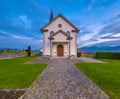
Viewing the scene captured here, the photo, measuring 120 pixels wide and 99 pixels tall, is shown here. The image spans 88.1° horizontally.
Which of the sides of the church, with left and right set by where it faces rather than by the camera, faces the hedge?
left

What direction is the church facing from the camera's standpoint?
toward the camera
